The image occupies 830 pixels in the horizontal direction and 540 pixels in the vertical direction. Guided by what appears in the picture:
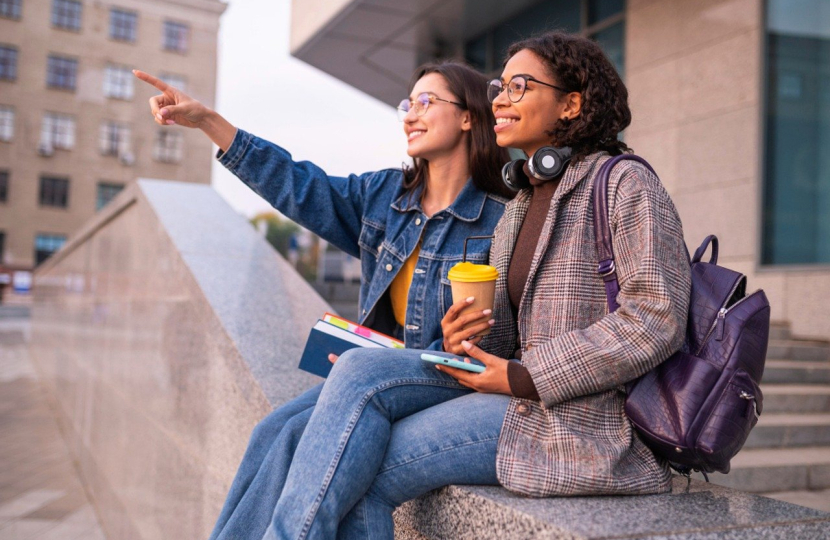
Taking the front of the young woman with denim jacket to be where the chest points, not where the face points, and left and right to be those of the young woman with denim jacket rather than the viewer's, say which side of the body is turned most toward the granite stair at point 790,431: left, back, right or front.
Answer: back

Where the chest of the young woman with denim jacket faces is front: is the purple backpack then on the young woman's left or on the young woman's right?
on the young woman's left

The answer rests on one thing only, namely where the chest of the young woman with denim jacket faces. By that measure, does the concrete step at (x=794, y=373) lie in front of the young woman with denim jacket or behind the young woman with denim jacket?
behind

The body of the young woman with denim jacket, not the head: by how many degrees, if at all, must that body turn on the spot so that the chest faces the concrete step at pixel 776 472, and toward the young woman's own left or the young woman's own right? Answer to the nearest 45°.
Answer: approximately 135° to the young woman's own left

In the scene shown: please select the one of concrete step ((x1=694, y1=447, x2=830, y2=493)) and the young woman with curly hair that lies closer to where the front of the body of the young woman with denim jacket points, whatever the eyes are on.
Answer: the young woman with curly hair

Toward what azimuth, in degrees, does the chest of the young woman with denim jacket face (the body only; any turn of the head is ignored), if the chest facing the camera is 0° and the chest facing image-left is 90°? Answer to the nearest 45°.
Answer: approximately 45°

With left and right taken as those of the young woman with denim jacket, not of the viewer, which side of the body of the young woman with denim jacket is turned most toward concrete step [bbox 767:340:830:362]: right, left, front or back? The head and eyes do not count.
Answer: back
